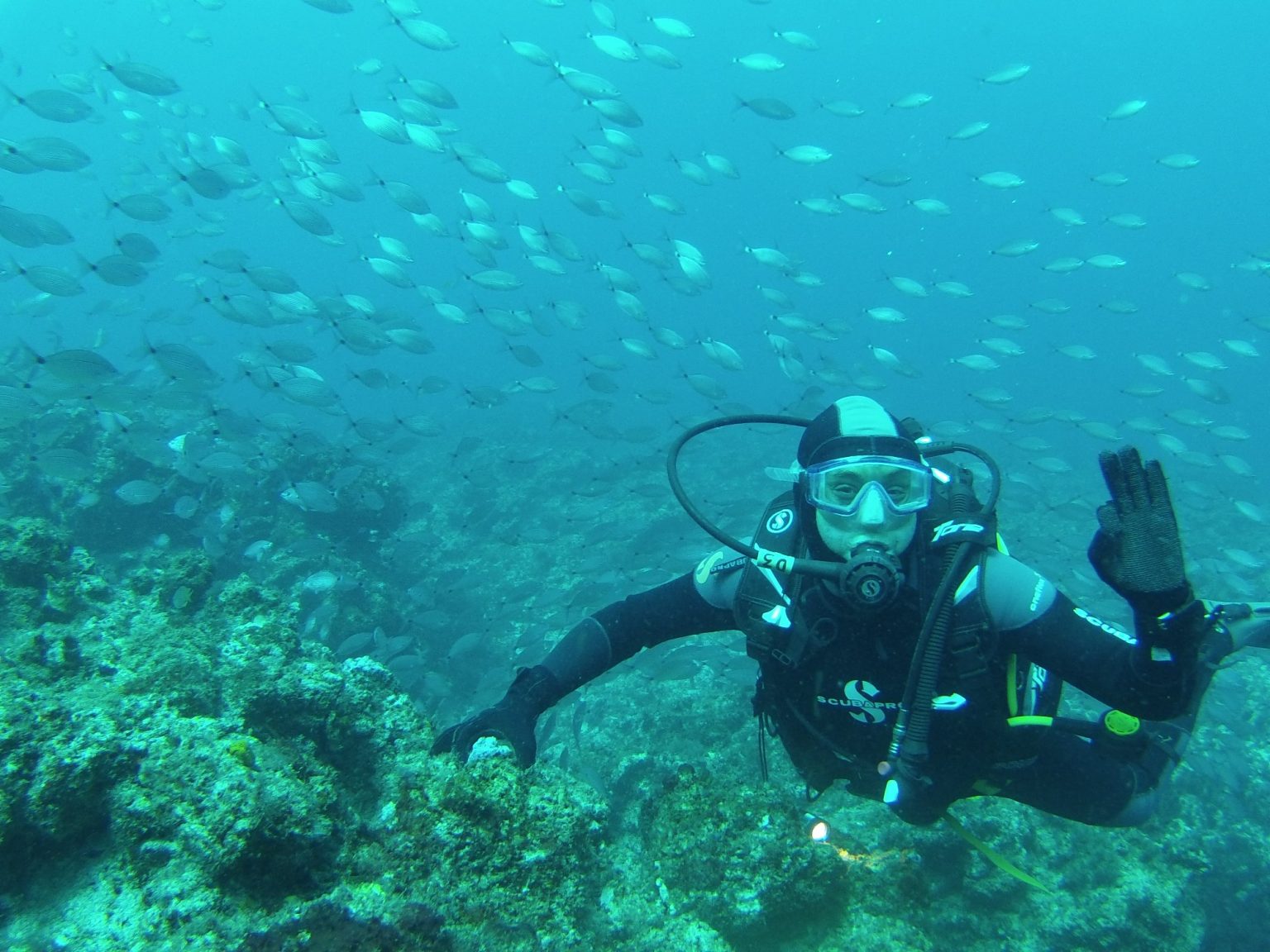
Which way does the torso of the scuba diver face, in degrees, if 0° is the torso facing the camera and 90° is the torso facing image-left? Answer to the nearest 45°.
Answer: approximately 0°
